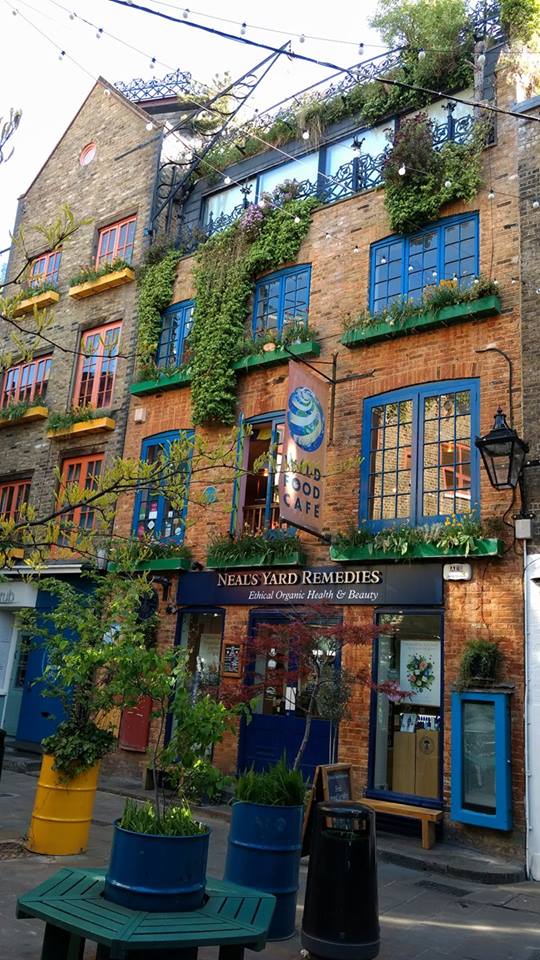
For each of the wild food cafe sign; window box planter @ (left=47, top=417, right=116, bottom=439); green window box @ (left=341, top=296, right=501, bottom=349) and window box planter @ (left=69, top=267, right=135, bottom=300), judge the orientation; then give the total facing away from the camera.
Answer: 0

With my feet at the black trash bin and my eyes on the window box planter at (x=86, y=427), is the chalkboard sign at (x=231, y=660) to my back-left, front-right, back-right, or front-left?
front-right

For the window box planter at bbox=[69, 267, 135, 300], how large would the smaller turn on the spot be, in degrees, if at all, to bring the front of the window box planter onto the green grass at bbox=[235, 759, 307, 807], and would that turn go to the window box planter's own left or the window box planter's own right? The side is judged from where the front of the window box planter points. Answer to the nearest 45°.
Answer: approximately 45° to the window box planter's own left

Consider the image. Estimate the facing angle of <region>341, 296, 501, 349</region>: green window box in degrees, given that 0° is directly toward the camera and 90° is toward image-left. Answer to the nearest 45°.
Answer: approximately 45°

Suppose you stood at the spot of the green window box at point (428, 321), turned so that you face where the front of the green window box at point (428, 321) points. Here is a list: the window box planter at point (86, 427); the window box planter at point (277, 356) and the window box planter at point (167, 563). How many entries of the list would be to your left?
0

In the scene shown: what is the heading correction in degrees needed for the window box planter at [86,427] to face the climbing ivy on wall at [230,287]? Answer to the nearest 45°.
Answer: approximately 90° to its left
